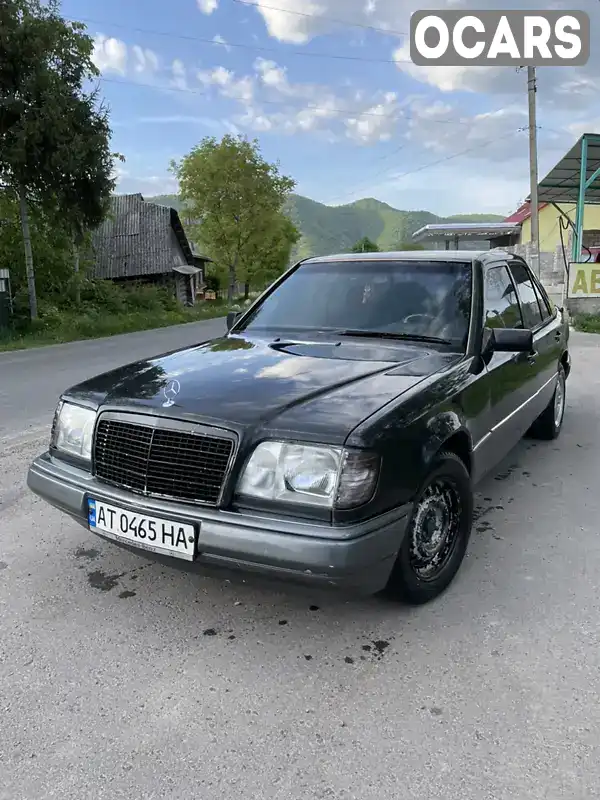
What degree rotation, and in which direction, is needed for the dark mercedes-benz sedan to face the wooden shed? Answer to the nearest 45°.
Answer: approximately 135° to its right

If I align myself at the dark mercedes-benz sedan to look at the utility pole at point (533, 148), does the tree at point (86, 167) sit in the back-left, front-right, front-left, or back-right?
front-left

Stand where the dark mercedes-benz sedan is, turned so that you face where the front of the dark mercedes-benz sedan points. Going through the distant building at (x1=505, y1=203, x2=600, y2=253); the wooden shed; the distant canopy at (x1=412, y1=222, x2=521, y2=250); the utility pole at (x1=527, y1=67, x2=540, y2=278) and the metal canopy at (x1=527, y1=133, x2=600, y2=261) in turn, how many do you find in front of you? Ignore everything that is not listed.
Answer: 0

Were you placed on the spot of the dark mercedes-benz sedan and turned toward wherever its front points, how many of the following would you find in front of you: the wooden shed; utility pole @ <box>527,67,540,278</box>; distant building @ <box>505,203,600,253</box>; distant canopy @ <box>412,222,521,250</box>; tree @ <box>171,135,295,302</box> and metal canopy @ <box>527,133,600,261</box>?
0

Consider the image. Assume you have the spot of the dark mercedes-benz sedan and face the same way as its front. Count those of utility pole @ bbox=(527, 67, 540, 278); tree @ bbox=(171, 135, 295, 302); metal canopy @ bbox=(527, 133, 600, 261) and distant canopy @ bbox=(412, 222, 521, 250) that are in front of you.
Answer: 0

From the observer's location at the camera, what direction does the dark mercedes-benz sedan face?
facing the viewer and to the left of the viewer

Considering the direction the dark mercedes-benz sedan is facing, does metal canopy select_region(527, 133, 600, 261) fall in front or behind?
behind

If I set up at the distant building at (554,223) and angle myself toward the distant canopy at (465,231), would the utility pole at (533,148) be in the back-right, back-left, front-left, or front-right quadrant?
back-left

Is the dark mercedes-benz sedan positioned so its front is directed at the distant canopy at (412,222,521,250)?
no

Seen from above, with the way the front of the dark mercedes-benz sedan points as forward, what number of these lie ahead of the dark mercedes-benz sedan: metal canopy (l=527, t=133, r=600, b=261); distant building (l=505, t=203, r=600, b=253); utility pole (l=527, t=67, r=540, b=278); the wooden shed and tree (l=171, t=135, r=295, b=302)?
0

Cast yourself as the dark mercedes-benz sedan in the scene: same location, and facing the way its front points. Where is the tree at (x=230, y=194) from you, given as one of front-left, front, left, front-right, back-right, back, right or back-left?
back-right

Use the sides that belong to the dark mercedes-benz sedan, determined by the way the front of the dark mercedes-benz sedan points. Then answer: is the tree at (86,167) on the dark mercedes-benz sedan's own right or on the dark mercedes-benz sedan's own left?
on the dark mercedes-benz sedan's own right

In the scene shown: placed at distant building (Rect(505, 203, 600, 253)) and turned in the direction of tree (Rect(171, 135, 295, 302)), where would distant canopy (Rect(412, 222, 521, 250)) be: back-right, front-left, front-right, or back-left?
front-right

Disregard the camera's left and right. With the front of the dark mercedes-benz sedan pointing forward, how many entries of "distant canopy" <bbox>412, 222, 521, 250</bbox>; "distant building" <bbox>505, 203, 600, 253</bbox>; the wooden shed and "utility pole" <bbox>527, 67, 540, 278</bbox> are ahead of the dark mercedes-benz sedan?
0
